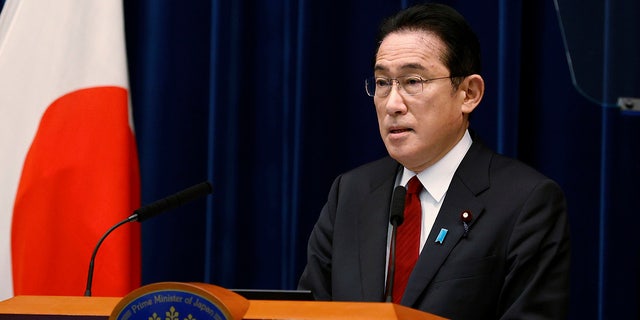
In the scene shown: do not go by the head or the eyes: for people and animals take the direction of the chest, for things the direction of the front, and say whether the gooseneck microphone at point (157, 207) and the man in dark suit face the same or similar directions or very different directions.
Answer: very different directions

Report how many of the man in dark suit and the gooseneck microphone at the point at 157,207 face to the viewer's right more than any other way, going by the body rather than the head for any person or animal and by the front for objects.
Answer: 1

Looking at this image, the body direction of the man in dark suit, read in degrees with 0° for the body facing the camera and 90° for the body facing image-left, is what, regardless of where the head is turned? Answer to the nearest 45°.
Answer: approximately 45°

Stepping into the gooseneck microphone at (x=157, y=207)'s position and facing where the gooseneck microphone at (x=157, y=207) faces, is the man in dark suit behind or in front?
in front

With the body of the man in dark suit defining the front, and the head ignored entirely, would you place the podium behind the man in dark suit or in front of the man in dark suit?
in front

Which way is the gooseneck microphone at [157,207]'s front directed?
to the viewer's right

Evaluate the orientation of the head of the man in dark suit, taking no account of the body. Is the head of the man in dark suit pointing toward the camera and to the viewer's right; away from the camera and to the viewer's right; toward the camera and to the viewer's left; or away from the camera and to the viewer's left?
toward the camera and to the viewer's left
